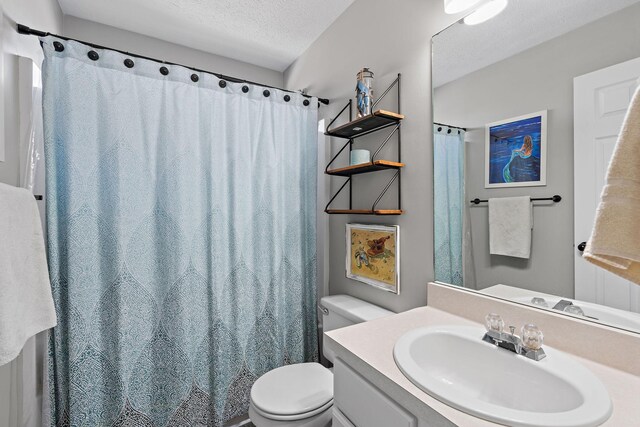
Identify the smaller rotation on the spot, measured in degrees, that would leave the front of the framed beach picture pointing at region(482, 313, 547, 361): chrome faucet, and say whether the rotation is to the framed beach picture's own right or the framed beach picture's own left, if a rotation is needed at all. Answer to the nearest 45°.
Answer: approximately 90° to the framed beach picture's own left

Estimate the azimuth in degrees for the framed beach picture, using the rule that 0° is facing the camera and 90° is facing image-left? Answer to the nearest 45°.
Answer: approximately 45°

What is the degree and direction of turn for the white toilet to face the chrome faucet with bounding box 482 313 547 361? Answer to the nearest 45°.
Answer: approximately 90° to its left

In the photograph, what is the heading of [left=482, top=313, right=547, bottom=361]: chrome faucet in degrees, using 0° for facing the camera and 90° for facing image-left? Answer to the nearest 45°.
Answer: approximately 45°

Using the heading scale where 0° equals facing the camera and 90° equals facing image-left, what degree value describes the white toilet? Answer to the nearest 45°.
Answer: approximately 45°

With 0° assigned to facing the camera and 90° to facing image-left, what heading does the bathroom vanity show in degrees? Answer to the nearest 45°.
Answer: approximately 45°

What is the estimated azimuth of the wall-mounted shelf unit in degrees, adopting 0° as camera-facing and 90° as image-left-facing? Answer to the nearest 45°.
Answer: approximately 45°
